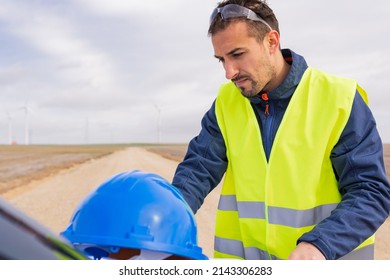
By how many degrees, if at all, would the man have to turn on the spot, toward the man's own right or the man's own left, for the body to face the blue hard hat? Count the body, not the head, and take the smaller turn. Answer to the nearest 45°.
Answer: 0° — they already face it

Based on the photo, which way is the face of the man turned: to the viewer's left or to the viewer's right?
to the viewer's left

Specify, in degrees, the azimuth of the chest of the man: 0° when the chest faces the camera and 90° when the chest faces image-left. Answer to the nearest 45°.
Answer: approximately 45°
